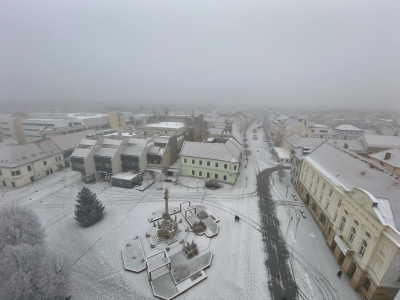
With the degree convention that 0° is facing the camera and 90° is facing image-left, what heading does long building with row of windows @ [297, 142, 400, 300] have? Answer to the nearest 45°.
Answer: approximately 45°

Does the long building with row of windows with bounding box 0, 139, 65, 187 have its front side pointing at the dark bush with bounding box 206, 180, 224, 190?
yes

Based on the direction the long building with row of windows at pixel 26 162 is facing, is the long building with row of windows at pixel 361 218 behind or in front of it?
in front

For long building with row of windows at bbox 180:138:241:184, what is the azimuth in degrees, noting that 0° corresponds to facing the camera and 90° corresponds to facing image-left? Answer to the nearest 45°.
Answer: approximately 0°

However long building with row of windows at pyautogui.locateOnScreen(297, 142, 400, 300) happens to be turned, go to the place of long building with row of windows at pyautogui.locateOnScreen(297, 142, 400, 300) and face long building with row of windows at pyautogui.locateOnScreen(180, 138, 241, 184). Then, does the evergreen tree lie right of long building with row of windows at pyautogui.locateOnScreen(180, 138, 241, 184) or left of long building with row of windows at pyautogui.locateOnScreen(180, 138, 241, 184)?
left

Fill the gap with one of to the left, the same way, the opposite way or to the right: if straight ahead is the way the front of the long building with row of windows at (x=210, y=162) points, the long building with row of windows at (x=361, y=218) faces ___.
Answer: to the right

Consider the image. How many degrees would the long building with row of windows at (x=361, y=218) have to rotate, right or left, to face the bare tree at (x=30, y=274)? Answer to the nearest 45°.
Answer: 0° — it already faces it

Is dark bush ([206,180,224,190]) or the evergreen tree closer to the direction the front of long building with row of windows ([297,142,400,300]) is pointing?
the evergreen tree

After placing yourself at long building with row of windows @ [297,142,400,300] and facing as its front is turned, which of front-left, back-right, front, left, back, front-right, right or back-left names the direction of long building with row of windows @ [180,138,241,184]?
front-right

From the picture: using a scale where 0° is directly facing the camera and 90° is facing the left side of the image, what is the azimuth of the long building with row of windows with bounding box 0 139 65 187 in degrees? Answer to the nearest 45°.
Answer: approximately 315°

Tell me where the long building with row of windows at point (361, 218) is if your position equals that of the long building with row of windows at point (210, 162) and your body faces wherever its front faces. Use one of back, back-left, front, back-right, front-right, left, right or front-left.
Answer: front-left

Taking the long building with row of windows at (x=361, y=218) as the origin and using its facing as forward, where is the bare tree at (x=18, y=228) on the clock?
The bare tree is roughly at 12 o'clock from the long building with row of windows.

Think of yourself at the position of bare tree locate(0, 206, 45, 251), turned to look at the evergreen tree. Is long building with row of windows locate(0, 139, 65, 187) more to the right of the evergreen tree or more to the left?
left
